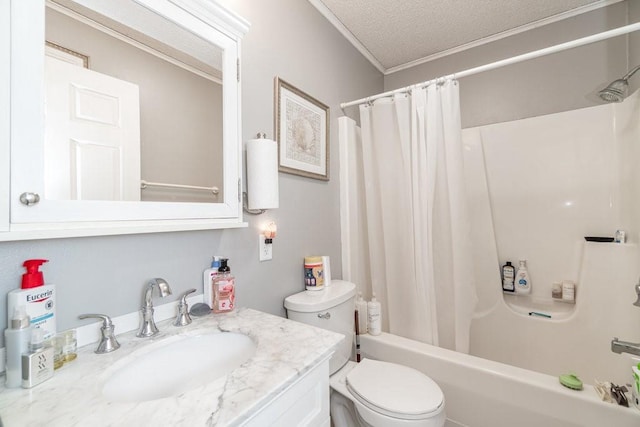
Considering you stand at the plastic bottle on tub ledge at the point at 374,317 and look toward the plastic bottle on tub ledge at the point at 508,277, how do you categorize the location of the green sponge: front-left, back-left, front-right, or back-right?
front-right

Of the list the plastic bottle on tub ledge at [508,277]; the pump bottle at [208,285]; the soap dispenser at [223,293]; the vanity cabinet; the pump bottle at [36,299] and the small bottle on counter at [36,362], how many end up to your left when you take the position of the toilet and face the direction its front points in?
1

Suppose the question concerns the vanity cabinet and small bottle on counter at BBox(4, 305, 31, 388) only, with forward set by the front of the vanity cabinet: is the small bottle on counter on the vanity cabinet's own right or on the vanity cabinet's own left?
on the vanity cabinet's own right

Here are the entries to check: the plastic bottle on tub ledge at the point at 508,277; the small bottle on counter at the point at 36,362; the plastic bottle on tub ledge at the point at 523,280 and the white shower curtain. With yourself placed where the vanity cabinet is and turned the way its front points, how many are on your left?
3

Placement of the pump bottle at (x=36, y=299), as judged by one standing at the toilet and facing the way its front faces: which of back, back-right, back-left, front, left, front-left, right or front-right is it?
right

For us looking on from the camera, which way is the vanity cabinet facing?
facing the viewer and to the right of the viewer

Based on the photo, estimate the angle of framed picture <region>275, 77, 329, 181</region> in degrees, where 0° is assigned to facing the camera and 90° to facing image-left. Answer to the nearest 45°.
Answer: approximately 315°

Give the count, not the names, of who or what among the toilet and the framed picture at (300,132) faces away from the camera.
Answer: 0

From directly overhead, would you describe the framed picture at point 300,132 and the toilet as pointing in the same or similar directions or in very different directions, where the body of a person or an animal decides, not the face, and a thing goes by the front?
same or similar directions

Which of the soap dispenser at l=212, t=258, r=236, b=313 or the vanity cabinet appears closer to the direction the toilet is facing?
the vanity cabinet

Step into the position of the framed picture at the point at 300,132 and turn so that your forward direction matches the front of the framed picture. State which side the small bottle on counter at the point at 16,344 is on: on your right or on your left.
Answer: on your right

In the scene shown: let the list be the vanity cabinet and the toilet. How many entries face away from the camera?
0
